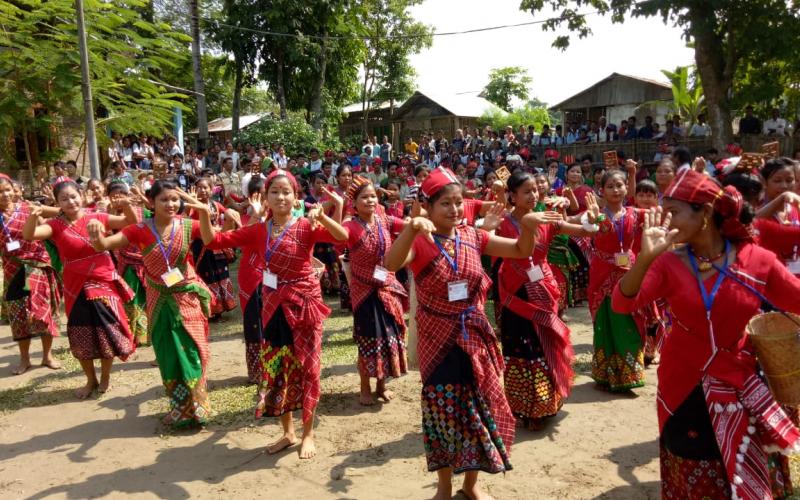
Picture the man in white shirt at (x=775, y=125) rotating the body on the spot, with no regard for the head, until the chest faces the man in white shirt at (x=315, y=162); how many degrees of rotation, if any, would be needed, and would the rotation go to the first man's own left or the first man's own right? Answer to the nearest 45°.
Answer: approximately 90° to the first man's own right

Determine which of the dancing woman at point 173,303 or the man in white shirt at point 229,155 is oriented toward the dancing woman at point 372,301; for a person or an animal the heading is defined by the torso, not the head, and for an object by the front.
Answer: the man in white shirt

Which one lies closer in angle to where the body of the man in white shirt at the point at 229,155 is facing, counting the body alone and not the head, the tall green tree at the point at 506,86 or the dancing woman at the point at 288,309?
the dancing woman

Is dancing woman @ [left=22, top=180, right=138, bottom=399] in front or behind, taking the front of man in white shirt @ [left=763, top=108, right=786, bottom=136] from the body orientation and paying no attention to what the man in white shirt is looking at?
in front

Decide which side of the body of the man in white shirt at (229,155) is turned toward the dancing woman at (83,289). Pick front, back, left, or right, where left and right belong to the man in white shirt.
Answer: front

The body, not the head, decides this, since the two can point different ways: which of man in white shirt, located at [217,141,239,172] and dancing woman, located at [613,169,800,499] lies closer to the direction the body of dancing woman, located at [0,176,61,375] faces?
the dancing woman

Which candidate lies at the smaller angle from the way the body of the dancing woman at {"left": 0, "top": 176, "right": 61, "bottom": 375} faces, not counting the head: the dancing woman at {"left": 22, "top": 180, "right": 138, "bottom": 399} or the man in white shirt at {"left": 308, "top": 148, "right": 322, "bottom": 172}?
the dancing woman

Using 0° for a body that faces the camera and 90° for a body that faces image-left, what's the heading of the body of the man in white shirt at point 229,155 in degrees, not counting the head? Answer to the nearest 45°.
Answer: approximately 0°
